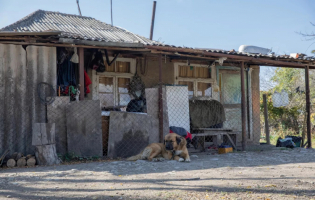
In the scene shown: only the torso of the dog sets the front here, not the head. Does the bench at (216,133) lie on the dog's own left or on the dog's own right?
on the dog's own left

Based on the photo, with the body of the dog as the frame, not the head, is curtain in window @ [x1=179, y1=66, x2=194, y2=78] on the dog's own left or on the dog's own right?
on the dog's own left

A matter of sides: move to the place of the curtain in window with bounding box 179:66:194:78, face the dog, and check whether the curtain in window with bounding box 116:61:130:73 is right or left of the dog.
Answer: right

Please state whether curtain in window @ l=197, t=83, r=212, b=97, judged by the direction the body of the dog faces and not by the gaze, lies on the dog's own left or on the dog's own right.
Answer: on the dog's own left

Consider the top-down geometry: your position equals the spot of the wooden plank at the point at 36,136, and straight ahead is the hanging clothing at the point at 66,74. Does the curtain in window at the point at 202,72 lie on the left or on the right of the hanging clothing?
right

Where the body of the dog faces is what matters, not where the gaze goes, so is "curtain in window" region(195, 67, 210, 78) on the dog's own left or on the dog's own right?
on the dog's own left

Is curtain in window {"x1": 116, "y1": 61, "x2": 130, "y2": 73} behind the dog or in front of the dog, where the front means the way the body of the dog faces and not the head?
behind

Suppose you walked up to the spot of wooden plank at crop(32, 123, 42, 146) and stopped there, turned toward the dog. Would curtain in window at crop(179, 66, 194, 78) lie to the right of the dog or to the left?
left

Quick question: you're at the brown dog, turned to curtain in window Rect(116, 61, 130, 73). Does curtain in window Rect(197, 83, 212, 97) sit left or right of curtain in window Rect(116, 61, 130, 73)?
right

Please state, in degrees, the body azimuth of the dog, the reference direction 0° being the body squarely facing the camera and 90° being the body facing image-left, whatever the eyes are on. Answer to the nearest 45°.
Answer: approximately 315°

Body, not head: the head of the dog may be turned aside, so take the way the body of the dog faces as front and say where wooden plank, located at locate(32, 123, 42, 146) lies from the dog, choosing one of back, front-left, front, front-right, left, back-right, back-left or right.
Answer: back-right
